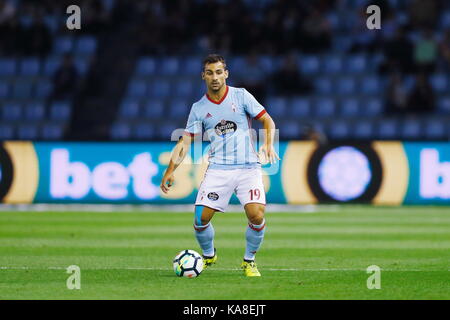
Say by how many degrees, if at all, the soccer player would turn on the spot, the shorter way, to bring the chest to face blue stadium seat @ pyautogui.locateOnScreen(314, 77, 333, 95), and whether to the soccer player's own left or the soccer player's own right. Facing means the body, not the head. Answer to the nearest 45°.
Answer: approximately 180°

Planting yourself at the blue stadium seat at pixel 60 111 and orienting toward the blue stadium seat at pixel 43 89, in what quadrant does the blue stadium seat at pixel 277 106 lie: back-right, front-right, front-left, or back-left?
back-right

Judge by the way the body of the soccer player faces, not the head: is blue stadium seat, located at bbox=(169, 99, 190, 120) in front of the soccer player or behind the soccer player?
behind

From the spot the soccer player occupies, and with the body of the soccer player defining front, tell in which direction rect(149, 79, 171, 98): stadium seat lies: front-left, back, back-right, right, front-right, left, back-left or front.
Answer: back

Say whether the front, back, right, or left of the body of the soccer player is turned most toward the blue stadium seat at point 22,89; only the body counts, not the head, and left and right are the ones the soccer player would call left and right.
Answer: back

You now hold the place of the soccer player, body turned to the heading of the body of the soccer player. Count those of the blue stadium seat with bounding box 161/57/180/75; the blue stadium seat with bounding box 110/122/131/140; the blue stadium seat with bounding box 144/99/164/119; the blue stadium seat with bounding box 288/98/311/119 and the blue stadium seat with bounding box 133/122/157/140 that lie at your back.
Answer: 5

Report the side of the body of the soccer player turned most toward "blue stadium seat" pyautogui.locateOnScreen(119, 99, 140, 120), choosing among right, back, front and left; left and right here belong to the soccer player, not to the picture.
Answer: back

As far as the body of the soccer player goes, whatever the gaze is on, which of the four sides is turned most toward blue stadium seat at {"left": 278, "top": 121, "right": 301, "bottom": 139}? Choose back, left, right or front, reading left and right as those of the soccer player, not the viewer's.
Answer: back

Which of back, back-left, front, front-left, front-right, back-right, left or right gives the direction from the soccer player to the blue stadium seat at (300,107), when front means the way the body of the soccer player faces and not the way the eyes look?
back

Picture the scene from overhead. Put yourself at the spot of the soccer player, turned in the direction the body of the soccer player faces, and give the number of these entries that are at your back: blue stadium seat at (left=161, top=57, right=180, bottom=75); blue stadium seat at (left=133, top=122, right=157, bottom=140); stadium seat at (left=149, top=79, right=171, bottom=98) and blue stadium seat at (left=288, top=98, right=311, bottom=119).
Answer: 4

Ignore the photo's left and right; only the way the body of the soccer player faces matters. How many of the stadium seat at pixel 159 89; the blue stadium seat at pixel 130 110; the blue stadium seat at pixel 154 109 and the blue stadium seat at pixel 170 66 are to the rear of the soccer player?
4

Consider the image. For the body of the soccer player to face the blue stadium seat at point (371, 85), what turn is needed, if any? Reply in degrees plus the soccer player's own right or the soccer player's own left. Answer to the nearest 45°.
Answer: approximately 180°

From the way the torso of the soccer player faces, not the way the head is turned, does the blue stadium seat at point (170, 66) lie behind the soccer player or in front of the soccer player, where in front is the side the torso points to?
behind

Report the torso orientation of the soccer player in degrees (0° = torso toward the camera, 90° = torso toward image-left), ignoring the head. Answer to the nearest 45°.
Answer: approximately 0°

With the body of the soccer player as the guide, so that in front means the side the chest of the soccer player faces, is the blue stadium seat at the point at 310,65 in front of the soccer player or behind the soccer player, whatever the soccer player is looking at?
behind
